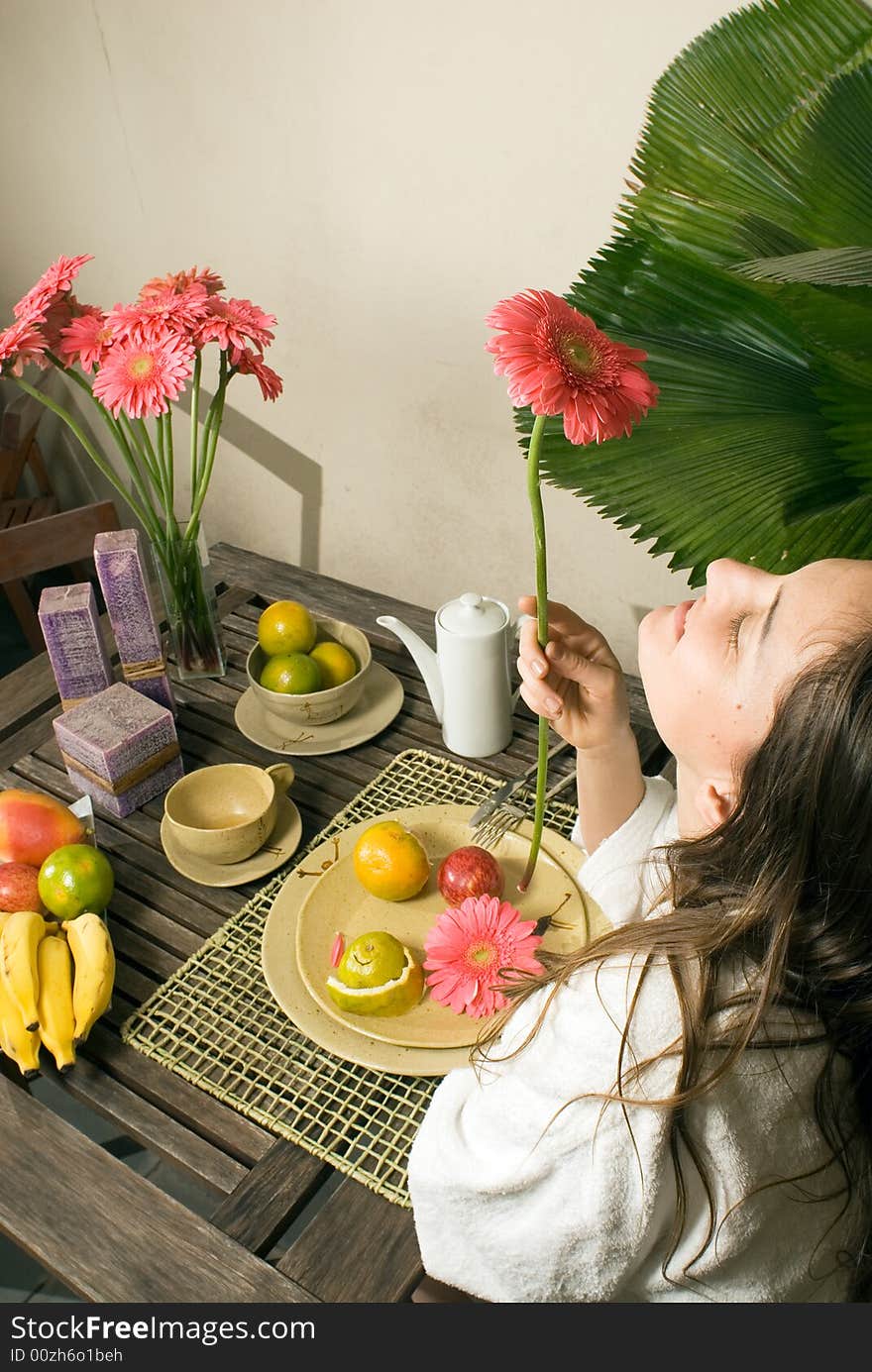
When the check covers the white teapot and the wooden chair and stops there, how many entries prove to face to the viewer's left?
1

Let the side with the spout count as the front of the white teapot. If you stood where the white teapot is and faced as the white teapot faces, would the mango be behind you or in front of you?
in front

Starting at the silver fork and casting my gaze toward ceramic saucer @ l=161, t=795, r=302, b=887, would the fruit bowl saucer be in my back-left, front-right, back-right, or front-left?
front-right

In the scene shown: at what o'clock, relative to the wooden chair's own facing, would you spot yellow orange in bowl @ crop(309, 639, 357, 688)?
The yellow orange in bowl is roughly at 1 o'clock from the wooden chair.

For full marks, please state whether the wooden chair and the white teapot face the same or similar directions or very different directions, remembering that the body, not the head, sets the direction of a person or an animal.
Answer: very different directions

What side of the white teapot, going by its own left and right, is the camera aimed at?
left

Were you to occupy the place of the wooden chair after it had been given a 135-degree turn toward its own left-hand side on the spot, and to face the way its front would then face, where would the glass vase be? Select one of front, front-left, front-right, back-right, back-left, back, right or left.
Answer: back

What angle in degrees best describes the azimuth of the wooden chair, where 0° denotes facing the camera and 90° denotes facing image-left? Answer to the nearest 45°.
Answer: approximately 315°

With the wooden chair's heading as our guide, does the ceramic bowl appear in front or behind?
in front

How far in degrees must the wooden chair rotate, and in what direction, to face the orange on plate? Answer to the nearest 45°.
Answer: approximately 45° to its right
